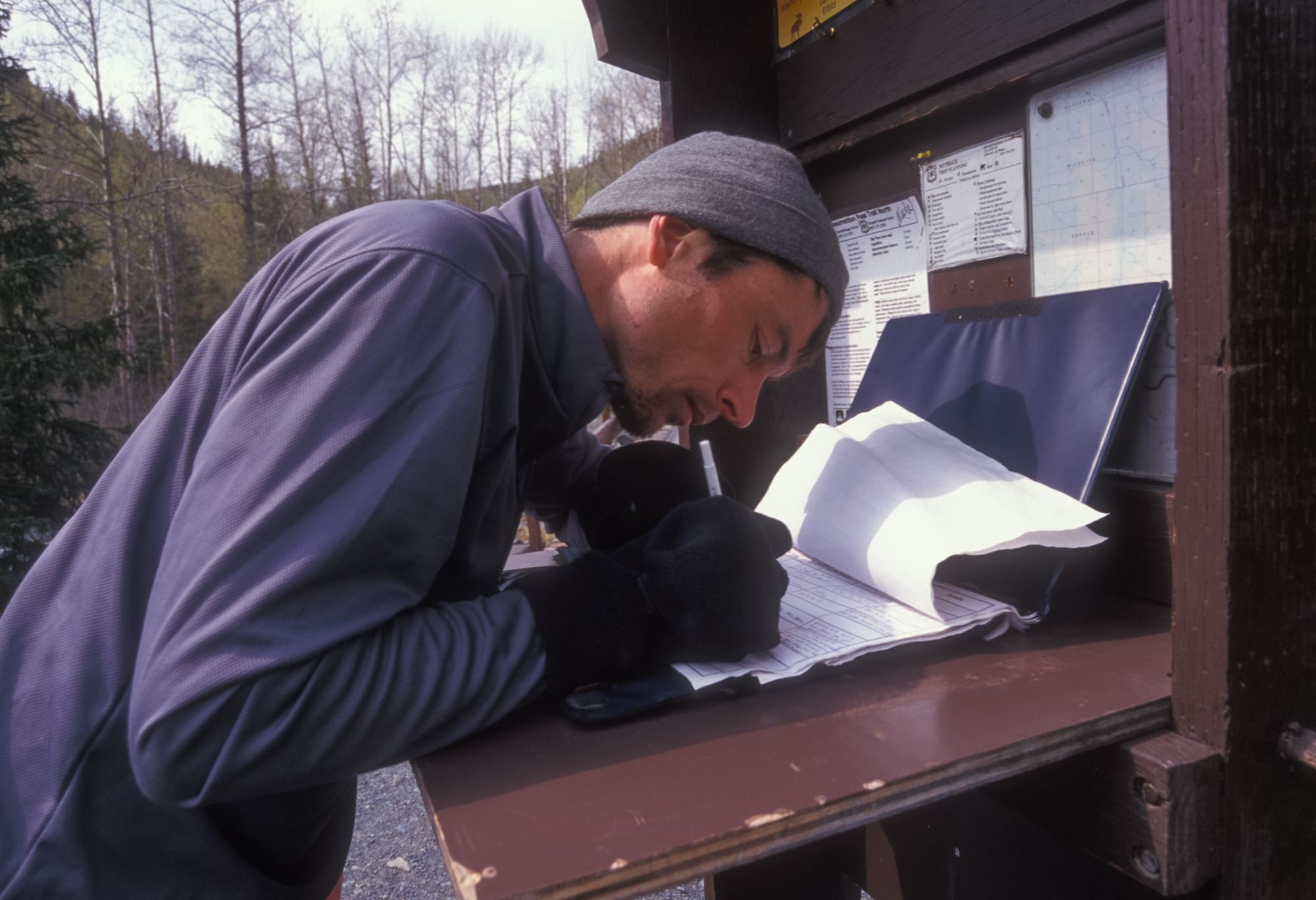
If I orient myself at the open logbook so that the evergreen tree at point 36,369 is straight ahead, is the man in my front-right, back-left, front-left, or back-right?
front-left

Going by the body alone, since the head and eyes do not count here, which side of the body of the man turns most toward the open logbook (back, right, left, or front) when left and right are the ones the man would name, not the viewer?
front

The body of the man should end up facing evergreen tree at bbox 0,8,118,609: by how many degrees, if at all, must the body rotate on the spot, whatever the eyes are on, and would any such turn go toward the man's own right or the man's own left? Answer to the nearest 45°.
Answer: approximately 90° to the man's own left

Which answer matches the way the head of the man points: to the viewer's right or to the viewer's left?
to the viewer's right

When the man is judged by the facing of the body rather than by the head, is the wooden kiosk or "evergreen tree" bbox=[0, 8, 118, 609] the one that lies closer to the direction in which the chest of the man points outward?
the wooden kiosk

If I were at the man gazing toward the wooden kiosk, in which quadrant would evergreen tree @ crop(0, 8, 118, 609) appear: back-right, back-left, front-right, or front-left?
back-left

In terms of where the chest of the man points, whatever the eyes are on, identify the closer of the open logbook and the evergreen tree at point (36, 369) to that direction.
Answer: the open logbook

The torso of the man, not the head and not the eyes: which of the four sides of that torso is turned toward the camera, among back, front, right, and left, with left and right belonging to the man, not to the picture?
right

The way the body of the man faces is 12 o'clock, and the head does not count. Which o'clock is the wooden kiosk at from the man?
The wooden kiosk is roughly at 1 o'clock from the man.
